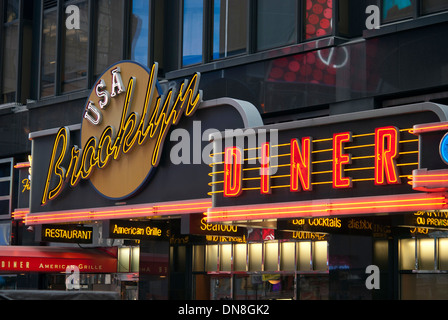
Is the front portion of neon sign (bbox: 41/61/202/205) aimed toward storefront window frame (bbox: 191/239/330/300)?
no

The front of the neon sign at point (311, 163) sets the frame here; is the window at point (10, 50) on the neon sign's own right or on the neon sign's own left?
on the neon sign's own right

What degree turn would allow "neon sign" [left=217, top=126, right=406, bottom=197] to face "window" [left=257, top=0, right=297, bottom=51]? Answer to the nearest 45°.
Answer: approximately 135° to its right

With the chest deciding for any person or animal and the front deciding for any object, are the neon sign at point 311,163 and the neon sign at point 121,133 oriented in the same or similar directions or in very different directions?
same or similar directions

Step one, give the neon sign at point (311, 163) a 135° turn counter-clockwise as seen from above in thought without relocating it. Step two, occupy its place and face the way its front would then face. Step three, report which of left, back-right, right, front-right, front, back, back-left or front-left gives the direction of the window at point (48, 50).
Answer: back-left

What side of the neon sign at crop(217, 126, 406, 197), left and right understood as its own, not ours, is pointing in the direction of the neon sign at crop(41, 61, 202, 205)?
right

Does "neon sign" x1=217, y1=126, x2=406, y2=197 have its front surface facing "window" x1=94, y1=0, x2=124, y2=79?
no

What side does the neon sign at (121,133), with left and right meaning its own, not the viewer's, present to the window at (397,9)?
left

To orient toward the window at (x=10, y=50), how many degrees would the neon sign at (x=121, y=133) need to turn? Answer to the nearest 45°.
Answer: approximately 90° to its right

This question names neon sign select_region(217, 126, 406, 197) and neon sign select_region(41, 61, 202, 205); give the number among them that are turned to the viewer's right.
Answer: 0

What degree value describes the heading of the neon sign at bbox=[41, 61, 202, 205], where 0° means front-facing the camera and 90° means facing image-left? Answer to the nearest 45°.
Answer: approximately 45°

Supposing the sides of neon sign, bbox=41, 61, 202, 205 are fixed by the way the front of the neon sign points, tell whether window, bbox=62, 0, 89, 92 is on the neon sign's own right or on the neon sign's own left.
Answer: on the neon sign's own right

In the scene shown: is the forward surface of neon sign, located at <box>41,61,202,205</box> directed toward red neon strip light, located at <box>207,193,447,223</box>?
no

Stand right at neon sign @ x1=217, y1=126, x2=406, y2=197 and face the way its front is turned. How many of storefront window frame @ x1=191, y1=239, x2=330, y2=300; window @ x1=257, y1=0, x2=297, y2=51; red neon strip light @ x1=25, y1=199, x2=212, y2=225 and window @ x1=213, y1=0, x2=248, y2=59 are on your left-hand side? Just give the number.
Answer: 0

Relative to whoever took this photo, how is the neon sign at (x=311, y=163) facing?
facing the viewer and to the left of the viewer

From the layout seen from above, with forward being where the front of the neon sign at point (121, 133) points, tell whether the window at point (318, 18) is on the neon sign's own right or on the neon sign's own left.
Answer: on the neon sign's own left
